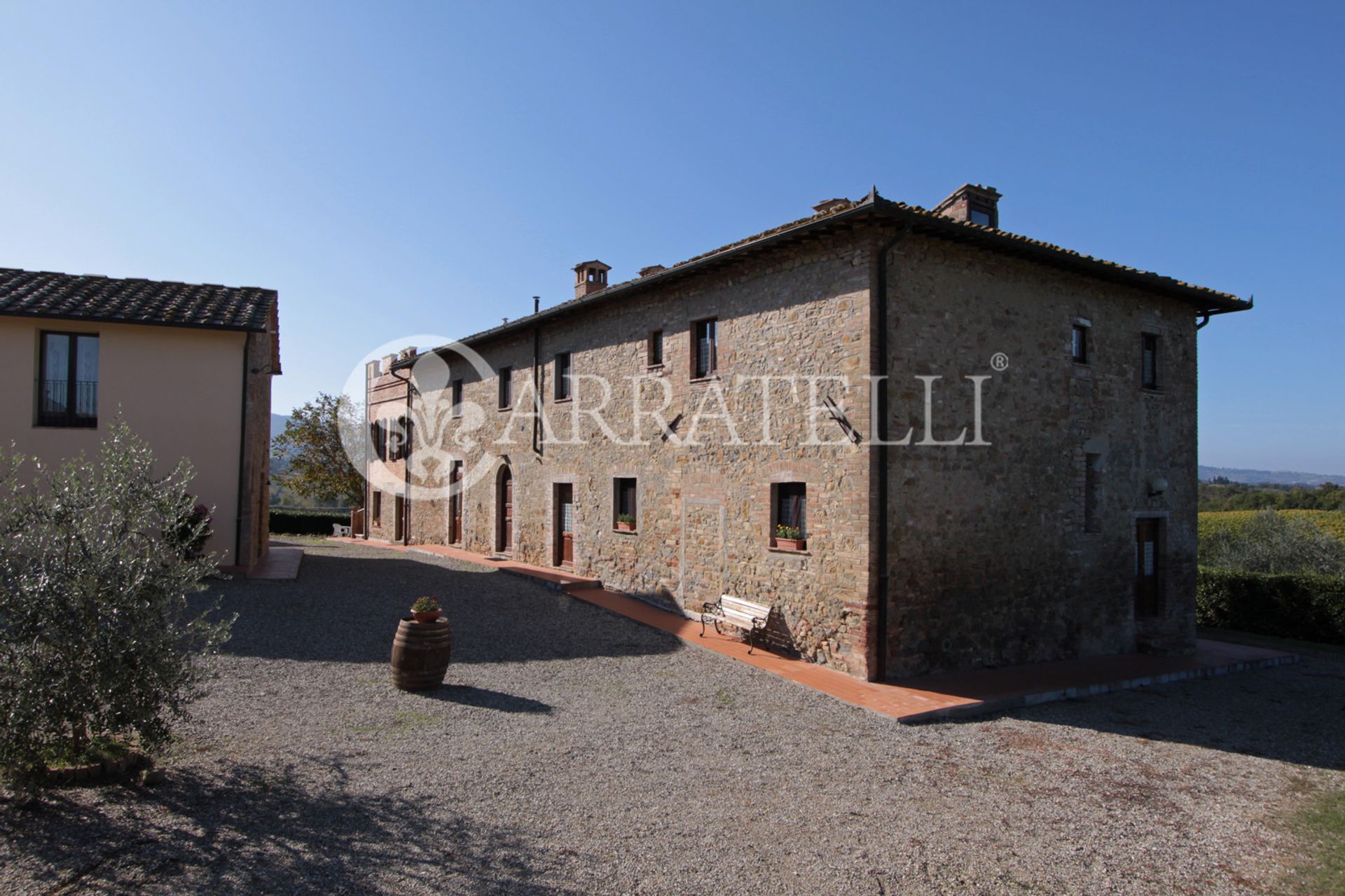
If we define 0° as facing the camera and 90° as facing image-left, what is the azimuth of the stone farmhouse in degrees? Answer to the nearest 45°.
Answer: approximately 45°

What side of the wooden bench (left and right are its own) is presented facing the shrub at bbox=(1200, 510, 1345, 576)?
back

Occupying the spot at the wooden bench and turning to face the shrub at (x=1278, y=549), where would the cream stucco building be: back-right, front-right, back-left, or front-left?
back-left

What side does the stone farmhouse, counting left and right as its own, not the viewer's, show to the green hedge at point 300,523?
right

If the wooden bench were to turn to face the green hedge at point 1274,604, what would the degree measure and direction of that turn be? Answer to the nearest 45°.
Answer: approximately 180°

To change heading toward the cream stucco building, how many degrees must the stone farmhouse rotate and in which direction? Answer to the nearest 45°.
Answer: approximately 45° to its right

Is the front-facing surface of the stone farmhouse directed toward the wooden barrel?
yes

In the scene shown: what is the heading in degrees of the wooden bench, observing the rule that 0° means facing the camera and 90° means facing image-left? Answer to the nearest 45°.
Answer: approximately 45°

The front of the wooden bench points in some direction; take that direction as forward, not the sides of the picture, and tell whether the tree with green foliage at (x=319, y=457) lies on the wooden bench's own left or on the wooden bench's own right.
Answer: on the wooden bench's own right

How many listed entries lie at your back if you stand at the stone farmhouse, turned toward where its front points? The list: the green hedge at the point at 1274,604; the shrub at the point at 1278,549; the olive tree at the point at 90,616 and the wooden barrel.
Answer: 2

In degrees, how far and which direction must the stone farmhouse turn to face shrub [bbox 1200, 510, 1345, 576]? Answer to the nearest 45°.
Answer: approximately 180°
